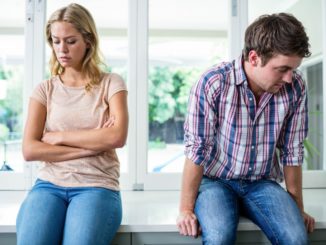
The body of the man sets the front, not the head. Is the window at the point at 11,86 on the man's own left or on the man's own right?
on the man's own right

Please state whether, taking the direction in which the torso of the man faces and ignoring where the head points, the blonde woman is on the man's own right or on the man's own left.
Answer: on the man's own right

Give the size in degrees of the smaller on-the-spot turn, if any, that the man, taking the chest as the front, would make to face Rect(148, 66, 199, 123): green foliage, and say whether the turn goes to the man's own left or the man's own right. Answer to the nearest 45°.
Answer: approximately 135° to the man's own right

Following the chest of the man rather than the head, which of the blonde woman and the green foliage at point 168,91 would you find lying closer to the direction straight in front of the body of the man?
the blonde woman

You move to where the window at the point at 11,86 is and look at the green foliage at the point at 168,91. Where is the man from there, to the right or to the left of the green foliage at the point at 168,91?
right

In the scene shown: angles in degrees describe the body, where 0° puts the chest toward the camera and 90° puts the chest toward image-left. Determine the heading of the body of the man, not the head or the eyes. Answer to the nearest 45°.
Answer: approximately 0°
